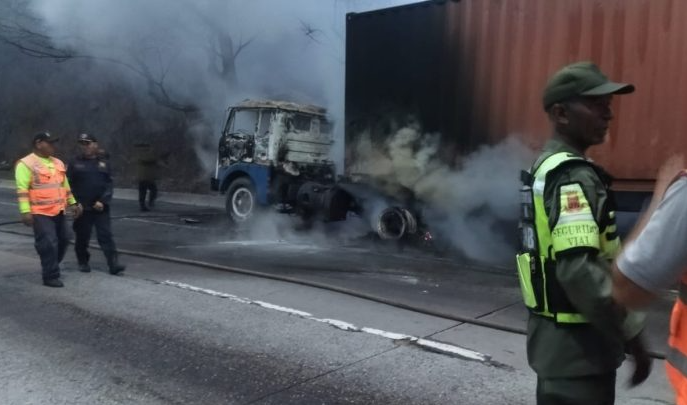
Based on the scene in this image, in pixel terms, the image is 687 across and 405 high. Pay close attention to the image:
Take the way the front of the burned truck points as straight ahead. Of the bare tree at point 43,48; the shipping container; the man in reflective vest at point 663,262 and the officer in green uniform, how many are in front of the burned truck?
1

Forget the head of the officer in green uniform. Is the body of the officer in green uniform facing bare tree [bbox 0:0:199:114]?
no

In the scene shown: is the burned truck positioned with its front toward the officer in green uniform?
no

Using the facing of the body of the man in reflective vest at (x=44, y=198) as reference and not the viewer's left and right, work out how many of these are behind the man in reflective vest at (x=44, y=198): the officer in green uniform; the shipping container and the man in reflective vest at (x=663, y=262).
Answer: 0

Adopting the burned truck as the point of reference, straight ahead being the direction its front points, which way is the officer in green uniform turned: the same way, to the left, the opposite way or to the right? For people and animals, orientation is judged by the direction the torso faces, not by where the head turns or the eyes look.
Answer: the opposite way

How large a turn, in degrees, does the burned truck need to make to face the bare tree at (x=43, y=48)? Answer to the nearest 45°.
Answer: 0° — it already faces it

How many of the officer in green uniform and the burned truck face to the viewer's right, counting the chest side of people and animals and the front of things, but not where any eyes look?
1

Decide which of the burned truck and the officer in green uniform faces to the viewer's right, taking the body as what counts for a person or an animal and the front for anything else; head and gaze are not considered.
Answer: the officer in green uniform

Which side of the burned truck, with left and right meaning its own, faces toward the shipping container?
back

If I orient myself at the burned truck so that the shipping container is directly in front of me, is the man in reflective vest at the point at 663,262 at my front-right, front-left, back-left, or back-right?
front-right

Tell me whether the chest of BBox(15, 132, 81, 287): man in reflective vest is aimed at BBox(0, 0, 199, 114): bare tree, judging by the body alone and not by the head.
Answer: no

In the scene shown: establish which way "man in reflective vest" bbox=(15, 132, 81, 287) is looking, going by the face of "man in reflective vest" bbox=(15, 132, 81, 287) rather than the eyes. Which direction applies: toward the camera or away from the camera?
toward the camera

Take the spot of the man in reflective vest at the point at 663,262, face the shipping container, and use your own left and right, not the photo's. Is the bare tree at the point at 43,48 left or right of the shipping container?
left

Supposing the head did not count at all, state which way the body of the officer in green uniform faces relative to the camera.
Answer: to the viewer's right
